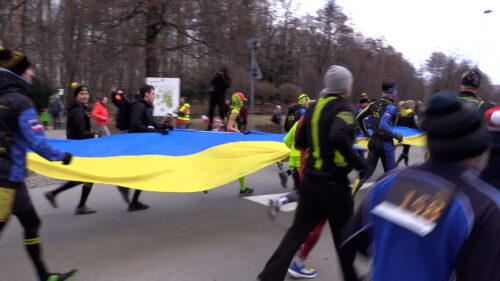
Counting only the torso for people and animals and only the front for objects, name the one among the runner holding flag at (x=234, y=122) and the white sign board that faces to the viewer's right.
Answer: the runner holding flag

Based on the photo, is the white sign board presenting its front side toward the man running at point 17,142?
yes

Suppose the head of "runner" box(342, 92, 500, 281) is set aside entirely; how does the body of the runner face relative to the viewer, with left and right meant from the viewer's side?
facing away from the viewer and to the right of the viewer

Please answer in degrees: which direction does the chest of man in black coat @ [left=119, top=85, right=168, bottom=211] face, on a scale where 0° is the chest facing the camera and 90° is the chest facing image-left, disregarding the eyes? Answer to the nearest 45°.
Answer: approximately 270°

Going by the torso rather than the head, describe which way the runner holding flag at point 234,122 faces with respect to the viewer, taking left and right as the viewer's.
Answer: facing to the right of the viewer

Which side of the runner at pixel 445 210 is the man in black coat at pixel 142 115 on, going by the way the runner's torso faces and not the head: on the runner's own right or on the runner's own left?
on the runner's own left
